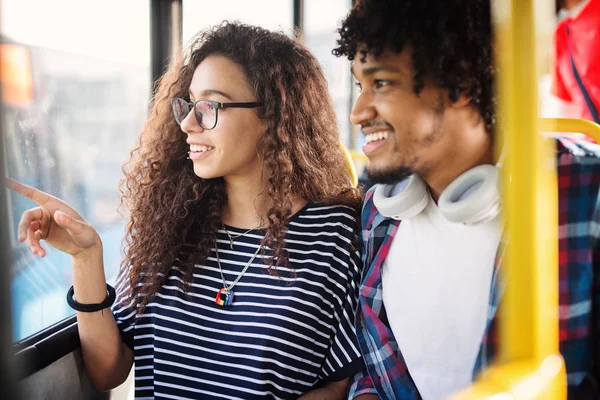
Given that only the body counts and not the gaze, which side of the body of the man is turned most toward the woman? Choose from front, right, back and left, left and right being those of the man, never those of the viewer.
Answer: right

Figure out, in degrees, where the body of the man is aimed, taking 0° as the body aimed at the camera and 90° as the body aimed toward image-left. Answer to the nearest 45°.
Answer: approximately 45°

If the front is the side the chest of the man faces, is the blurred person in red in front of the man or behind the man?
behind

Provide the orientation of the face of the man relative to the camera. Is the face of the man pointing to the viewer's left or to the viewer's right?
to the viewer's left

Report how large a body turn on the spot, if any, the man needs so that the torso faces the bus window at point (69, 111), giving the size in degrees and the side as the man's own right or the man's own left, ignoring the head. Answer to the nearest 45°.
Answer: approximately 90° to the man's own right

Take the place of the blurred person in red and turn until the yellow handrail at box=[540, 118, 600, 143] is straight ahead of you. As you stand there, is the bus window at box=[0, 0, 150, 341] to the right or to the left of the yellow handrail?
right
